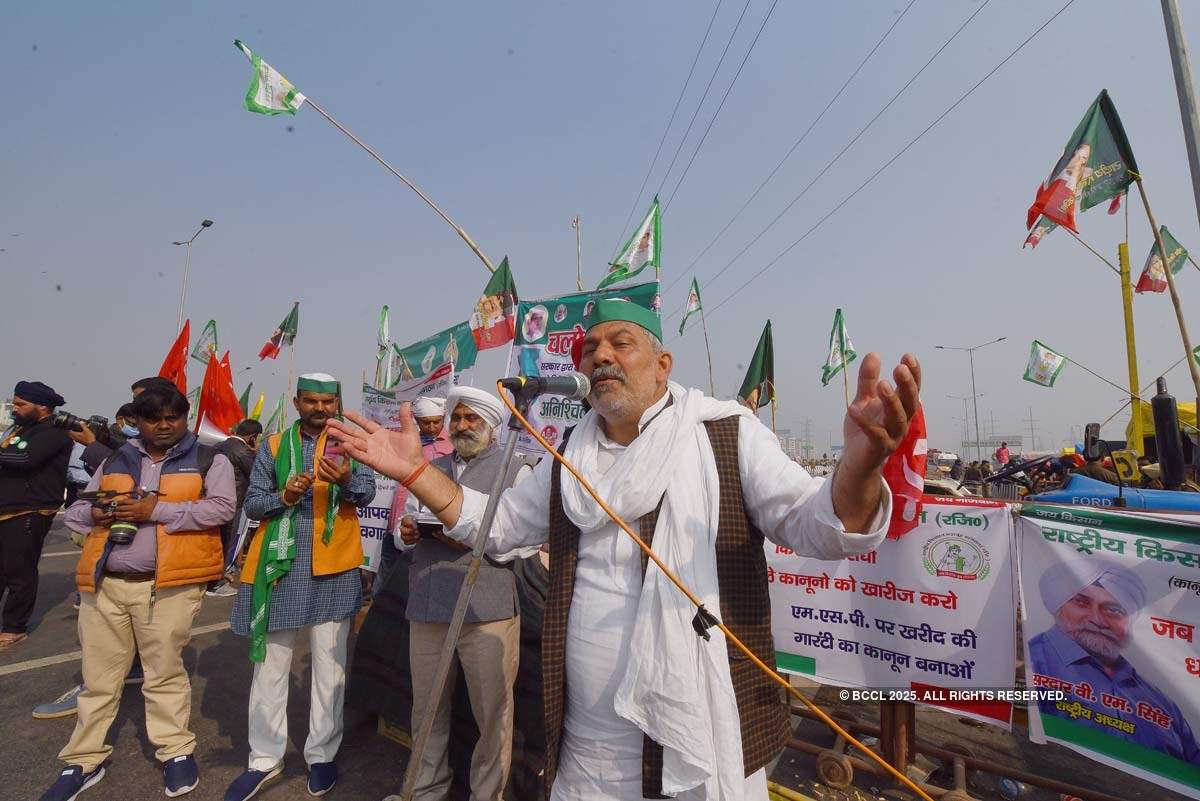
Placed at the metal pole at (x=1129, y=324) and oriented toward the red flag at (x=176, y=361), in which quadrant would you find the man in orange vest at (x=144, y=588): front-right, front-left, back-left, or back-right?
front-left

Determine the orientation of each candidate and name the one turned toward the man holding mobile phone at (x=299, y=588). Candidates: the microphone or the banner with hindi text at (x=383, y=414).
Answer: the banner with hindi text

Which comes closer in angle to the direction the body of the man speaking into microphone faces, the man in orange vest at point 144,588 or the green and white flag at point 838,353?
the man in orange vest

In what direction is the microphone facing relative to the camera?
to the viewer's right

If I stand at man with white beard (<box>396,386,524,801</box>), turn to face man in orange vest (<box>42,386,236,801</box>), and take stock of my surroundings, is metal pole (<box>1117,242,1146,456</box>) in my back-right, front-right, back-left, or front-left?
back-right

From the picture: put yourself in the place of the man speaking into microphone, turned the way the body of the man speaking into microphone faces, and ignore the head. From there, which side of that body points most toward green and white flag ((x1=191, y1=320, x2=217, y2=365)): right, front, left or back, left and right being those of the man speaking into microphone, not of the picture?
right

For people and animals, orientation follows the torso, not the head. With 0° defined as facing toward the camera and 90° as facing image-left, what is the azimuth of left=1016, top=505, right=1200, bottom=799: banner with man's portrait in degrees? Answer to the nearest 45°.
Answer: approximately 45°

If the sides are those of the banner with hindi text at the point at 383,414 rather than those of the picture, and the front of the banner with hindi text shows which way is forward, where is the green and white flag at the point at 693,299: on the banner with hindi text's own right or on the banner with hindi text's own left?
on the banner with hindi text's own left

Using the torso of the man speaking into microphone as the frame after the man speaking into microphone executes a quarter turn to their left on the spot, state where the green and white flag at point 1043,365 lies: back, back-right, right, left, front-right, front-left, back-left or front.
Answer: left

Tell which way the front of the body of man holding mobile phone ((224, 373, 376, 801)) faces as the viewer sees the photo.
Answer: toward the camera

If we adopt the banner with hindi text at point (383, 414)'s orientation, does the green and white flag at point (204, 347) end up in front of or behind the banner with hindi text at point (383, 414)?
behind

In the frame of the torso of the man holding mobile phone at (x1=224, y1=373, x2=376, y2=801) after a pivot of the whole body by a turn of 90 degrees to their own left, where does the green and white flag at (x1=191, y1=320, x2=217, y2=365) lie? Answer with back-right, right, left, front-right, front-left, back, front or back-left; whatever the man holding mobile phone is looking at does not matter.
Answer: left

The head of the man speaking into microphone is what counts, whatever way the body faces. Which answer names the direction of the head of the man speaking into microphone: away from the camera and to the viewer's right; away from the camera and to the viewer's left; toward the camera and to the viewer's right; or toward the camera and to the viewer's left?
toward the camera and to the viewer's left

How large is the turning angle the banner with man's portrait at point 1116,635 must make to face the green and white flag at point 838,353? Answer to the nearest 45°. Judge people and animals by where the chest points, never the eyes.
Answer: approximately 90° to its right

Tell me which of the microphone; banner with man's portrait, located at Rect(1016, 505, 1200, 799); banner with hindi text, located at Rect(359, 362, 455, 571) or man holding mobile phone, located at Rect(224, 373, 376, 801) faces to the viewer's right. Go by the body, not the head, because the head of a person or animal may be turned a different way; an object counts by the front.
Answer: the microphone

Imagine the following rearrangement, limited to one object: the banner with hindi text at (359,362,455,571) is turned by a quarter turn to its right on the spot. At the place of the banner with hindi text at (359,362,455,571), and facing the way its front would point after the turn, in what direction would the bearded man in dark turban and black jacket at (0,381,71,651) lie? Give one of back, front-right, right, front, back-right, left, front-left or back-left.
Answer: front

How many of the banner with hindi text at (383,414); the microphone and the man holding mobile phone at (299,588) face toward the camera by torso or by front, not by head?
2

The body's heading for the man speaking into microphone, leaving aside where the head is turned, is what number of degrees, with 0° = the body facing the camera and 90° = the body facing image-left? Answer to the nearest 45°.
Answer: approximately 45°

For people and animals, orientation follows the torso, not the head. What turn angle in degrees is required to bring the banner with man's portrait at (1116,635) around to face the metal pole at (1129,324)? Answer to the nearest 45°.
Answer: approximately 135° to its right

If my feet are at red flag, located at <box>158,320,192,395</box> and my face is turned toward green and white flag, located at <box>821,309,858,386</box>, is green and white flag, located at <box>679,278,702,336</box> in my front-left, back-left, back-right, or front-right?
front-left
